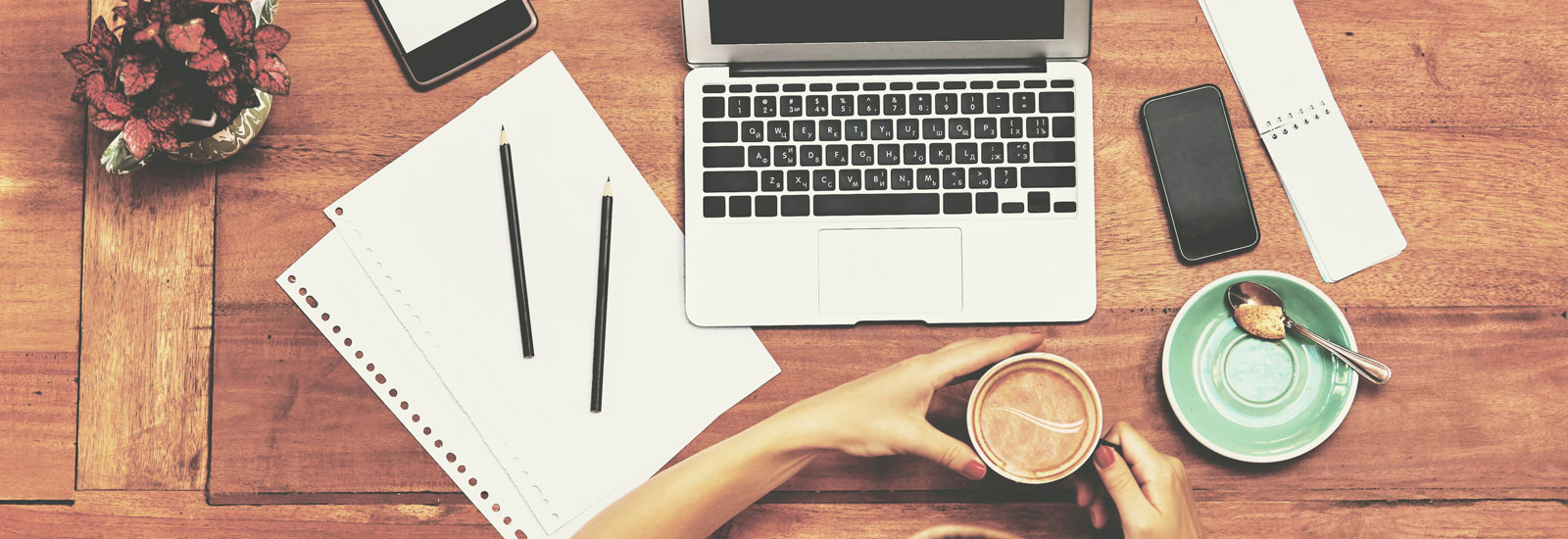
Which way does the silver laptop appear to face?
toward the camera
